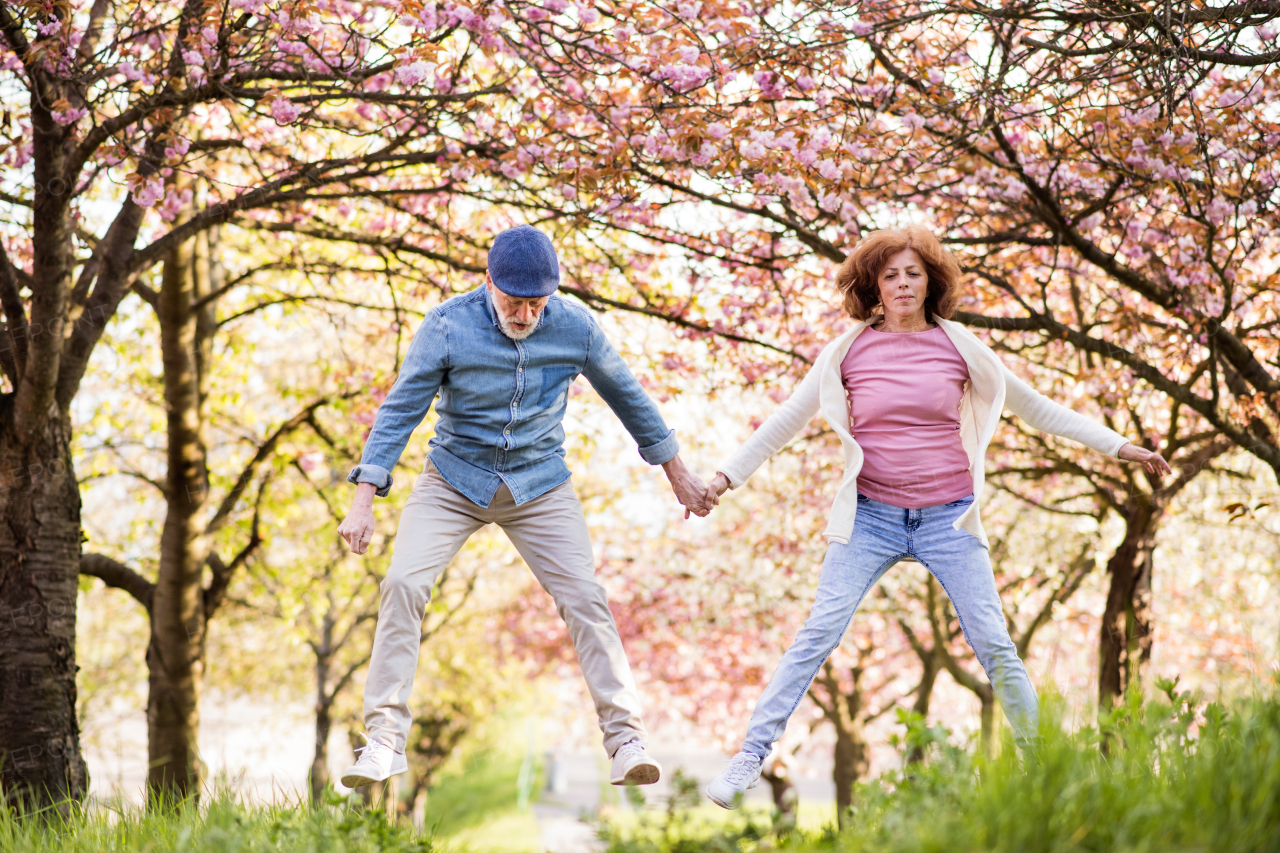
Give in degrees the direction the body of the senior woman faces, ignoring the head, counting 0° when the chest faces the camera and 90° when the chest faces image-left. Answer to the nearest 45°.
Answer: approximately 0°

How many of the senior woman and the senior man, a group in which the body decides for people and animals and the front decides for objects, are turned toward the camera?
2

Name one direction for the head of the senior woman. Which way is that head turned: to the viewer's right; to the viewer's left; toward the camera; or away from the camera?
toward the camera

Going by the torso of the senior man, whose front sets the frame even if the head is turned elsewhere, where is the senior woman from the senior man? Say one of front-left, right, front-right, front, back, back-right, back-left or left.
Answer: left

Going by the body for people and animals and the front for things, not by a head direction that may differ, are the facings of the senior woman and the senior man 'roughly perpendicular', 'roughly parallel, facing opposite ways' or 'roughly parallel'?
roughly parallel

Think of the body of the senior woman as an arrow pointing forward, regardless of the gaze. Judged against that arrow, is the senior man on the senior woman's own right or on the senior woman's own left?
on the senior woman's own right
